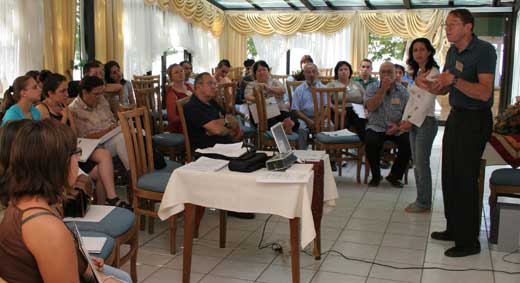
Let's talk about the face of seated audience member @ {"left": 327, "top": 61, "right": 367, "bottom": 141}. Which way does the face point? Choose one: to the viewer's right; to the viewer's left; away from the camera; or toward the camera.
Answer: toward the camera

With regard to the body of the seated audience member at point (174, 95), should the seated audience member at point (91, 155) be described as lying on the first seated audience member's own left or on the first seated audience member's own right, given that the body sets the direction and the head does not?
on the first seated audience member's own right

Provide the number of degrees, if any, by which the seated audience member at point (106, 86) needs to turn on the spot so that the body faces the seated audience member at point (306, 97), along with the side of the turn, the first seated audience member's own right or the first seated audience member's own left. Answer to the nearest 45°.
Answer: approximately 45° to the first seated audience member's own left

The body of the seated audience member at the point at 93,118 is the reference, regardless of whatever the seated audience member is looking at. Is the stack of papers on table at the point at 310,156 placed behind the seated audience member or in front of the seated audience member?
in front

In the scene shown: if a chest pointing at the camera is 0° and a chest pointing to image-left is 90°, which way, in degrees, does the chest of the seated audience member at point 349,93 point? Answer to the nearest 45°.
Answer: approximately 0°

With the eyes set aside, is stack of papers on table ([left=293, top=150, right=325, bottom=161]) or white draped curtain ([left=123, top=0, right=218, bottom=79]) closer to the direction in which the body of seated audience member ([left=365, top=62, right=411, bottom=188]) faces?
the stack of papers on table

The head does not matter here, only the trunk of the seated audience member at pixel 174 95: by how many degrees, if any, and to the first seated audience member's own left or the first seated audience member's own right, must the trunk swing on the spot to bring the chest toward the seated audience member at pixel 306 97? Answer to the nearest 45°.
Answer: approximately 45° to the first seated audience member's own left

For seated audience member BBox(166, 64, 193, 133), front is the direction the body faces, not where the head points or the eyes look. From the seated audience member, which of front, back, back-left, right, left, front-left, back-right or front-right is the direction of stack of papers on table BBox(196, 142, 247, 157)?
front-right

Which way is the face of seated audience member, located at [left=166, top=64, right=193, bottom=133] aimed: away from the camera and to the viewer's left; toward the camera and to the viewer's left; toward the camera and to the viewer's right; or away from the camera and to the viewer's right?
toward the camera and to the viewer's right

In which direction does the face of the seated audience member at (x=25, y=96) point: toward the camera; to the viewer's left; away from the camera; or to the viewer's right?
to the viewer's right
